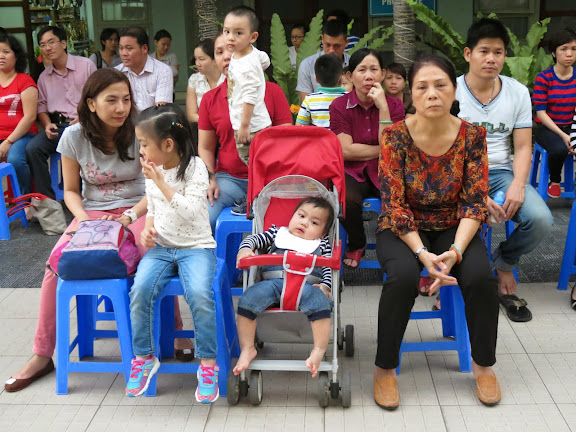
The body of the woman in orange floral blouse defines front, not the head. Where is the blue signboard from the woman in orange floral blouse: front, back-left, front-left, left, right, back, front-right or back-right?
back

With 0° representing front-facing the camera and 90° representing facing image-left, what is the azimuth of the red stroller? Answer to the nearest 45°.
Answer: approximately 0°

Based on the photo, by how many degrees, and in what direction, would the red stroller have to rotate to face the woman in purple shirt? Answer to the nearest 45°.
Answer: approximately 135° to its left

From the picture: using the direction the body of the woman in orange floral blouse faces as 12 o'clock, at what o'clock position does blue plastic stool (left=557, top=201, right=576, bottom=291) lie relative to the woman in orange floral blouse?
The blue plastic stool is roughly at 7 o'clock from the woman in orange floral blouse.

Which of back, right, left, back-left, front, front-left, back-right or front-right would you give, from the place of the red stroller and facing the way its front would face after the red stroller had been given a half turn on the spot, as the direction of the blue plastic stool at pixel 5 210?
front-left

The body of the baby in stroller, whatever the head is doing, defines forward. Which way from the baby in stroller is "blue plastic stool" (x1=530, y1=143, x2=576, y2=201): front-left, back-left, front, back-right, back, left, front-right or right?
back-left
